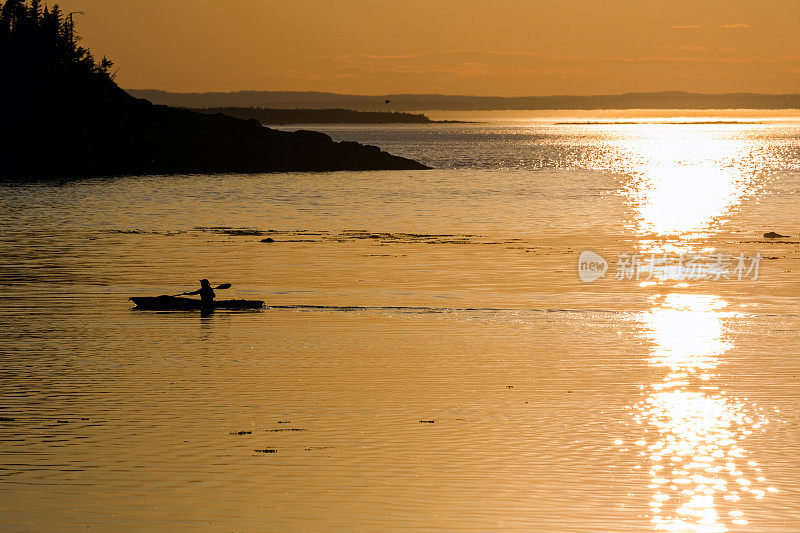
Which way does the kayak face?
to the viewer's left
